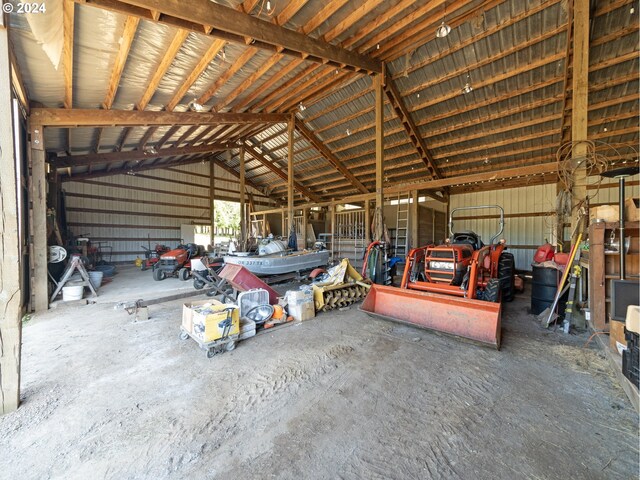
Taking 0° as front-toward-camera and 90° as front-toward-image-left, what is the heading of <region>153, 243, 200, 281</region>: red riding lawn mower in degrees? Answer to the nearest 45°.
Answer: approximately 45°

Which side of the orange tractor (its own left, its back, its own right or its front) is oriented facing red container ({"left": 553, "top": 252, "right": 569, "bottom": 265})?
left

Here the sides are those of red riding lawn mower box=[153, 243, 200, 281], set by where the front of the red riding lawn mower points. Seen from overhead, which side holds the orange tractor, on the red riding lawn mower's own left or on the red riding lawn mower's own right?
on the red riding lawn mower's own left

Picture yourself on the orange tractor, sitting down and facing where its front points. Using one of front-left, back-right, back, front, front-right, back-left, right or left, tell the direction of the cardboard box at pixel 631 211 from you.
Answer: back-left
